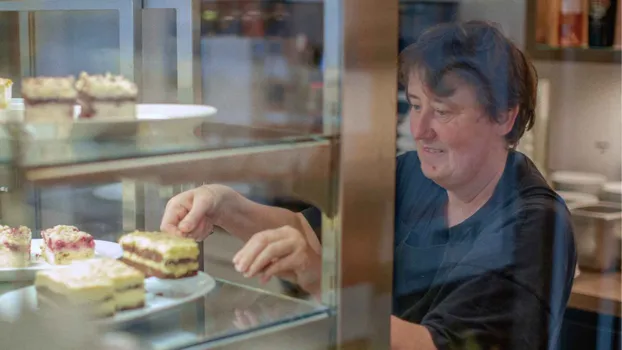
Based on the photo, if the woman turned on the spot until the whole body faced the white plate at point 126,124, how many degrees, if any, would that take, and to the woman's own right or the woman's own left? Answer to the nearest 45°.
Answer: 0° — they already face it

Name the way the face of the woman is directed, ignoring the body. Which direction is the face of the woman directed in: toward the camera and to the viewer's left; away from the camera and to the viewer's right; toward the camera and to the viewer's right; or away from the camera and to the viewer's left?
toward the camera and to the viewer's left

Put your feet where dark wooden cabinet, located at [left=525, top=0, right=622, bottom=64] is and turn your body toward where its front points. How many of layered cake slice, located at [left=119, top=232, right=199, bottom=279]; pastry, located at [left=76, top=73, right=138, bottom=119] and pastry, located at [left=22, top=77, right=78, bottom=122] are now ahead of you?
3

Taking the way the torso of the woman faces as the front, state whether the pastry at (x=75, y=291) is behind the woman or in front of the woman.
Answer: in front

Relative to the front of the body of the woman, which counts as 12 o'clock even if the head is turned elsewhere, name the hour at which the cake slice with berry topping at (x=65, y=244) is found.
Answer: The cake slice with berry topping is roughly at 12 o'clock from the woman.

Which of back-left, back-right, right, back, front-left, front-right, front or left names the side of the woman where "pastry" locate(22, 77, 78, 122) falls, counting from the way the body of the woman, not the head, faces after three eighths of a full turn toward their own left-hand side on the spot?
back-right

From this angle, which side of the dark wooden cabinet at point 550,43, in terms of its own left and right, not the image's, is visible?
front

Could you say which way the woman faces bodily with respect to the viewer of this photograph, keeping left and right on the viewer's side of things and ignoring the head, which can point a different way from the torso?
facing the viewer and to the left of the viewer

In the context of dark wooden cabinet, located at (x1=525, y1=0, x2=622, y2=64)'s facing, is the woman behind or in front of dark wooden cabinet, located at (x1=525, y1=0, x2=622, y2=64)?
in front

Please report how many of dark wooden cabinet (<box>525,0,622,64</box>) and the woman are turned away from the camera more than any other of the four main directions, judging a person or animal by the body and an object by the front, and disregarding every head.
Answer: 0

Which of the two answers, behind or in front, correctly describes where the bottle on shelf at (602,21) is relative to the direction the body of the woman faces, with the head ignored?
behind
